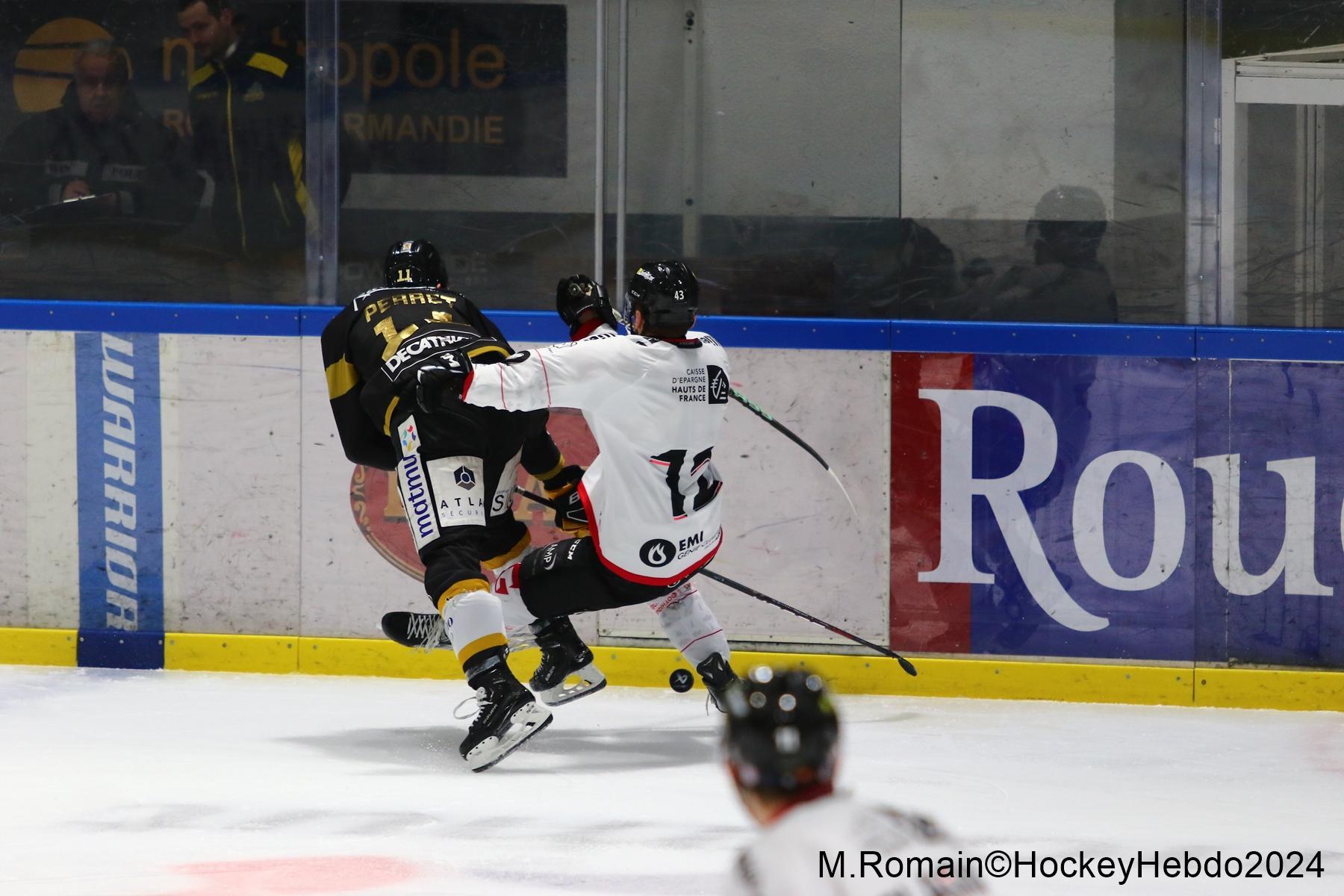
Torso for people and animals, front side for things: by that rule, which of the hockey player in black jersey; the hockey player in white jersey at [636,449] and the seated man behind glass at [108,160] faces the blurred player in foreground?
the seated man behind glass

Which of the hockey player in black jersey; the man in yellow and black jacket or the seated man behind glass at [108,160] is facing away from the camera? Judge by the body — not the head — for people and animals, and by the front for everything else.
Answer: the hockey player in black jersey

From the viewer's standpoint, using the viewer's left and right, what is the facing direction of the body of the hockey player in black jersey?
facing away from the viewer

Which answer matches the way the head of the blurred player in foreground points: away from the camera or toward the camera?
away from the camera

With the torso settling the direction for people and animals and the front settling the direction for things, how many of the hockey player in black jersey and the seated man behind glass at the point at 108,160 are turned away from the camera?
1

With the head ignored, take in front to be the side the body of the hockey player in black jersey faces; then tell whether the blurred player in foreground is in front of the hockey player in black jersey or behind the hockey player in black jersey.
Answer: behind

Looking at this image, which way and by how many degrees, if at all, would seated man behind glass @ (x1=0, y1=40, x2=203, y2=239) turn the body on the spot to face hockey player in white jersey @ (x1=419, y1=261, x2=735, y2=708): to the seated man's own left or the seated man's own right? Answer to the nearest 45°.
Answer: approximately 45° to the seated man's own left

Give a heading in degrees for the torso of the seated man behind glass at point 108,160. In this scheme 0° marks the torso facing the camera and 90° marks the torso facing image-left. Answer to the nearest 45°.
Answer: approximately 0°

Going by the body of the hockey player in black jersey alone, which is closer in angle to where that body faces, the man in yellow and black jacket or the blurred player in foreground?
the man in yellow and black jacket
